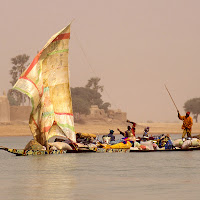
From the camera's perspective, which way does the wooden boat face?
to the viewer's left
